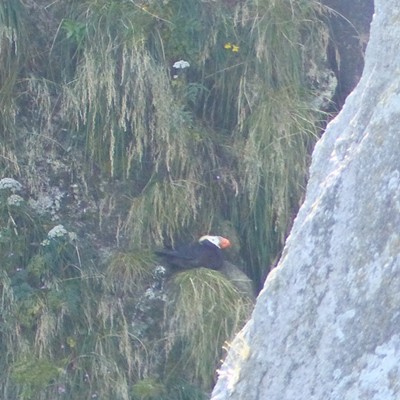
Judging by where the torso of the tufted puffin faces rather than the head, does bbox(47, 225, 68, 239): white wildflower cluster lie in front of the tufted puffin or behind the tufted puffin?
behind

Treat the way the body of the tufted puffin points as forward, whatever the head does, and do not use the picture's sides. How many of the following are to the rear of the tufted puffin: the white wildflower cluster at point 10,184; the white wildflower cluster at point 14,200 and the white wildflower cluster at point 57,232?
3

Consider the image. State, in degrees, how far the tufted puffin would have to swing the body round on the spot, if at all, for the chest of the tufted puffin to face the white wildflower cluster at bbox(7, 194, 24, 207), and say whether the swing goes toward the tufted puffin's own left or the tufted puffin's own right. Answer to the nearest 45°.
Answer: approximately 180°

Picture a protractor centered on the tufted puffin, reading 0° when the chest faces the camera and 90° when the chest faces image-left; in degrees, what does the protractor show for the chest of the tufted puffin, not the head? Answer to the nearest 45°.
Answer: approximately 270°

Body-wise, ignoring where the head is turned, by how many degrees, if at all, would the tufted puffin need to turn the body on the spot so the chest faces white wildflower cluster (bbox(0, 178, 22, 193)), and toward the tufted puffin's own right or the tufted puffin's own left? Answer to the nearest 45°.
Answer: approximately 180°
